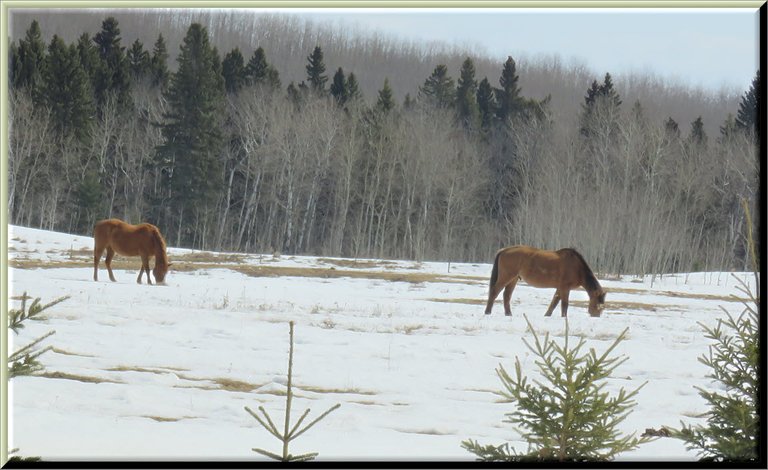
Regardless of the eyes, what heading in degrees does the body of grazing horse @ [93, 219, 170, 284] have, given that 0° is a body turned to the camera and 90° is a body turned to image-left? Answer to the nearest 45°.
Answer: approximately 270°

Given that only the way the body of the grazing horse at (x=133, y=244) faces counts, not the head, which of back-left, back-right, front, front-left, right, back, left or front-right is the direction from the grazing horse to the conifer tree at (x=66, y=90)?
left

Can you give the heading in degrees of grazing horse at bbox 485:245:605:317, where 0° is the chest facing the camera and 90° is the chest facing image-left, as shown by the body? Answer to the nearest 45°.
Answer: approximately 270°

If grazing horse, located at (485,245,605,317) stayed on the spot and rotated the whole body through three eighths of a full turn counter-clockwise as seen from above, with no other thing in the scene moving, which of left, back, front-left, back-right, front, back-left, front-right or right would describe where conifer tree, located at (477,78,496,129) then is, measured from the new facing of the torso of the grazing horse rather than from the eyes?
front-right

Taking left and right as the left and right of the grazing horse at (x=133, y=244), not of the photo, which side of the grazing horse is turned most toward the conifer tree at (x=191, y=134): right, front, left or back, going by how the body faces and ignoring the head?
left

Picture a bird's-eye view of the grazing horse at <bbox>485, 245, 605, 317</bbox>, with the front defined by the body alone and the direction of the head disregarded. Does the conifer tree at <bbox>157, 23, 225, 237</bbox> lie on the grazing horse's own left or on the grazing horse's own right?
on the grazing horse's own left

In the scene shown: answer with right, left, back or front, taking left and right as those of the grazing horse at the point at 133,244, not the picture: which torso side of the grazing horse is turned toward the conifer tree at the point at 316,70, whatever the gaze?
left

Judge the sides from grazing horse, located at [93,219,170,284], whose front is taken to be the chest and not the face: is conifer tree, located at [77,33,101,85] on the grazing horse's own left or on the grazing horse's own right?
on the grazing horse's own left

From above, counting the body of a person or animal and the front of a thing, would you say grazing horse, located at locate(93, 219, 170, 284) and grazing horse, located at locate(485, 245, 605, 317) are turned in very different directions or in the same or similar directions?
same or similar directions

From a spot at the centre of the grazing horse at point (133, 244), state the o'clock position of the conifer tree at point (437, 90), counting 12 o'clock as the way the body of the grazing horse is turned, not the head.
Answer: The conifer tree is roughly at 10 o'clock from the grazing horse.

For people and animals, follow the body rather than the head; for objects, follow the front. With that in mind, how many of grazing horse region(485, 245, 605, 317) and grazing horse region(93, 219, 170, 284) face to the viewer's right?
2

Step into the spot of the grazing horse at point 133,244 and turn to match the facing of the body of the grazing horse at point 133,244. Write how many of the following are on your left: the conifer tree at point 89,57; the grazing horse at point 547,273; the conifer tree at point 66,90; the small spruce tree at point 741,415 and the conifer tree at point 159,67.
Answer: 3

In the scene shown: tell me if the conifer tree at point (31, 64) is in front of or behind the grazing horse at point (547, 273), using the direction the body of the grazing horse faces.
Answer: behind

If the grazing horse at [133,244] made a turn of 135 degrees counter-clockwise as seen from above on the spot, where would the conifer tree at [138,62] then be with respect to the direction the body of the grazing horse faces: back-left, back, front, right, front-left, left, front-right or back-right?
front-right

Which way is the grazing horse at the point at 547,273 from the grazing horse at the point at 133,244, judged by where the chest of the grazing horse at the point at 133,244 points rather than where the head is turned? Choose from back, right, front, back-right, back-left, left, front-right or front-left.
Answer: front-right

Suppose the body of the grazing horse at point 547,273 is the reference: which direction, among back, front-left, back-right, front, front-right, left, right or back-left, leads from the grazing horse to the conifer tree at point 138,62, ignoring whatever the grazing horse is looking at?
back-left
